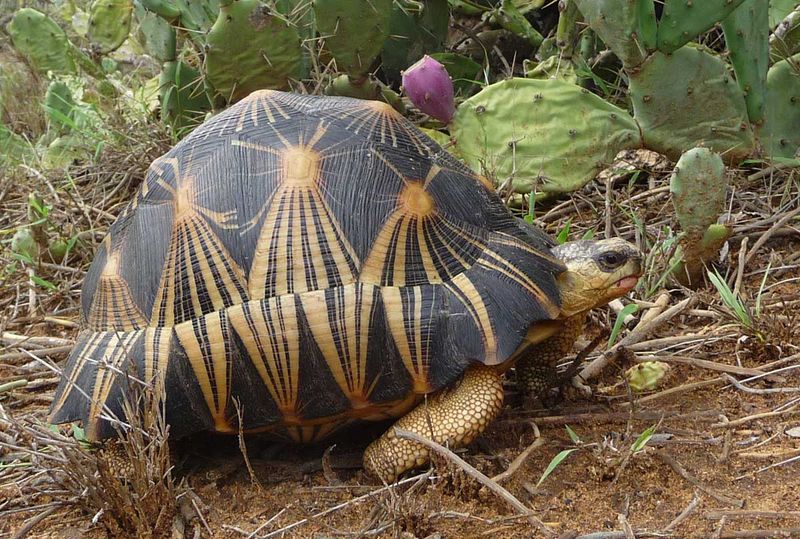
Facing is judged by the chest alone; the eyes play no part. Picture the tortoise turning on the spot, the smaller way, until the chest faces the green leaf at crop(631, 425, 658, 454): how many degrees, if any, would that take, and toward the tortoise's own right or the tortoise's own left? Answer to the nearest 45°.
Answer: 0° — it already faces it

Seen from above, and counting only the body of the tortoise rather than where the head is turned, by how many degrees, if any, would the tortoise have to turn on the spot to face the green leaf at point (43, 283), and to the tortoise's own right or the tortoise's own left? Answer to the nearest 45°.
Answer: approximately 135° to the tortoise's own left

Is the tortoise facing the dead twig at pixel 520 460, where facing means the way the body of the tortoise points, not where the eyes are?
yes

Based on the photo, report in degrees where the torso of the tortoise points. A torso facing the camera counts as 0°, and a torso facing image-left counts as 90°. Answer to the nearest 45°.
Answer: approximately 270°

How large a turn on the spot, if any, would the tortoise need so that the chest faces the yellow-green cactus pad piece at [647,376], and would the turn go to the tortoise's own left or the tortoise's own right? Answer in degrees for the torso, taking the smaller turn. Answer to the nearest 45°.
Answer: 0° — it already faces it

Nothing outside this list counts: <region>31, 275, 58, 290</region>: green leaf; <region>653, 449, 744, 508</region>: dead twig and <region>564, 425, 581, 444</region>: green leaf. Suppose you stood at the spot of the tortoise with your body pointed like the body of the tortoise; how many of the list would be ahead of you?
2
